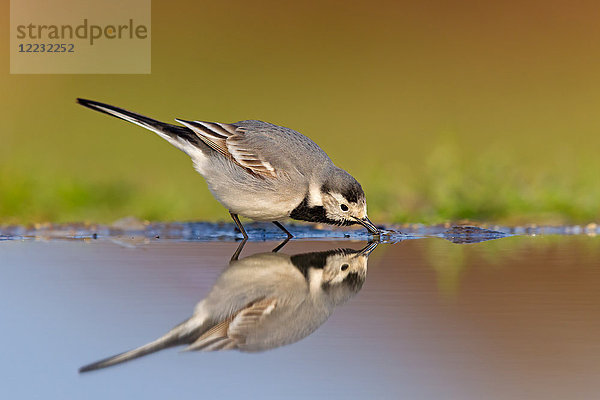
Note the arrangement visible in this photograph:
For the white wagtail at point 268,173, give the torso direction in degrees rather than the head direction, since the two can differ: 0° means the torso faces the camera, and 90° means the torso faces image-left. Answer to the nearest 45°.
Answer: approximately 270°
